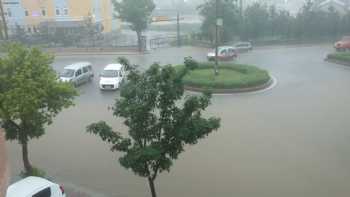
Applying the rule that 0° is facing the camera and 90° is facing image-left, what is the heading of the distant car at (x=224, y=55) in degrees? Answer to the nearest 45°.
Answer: approximately 90°

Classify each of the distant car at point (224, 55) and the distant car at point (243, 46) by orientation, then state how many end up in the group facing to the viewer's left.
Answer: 2

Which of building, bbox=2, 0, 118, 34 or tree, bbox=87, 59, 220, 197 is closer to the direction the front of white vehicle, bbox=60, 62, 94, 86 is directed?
the tree

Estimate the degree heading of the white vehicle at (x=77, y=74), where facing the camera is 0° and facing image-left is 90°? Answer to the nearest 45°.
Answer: approximately 45°

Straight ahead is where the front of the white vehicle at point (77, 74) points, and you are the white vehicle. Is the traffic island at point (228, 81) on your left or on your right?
on your left

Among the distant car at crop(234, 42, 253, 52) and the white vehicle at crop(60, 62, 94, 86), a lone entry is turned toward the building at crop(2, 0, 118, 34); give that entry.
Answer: the distant car

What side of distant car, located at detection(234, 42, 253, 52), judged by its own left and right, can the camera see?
left

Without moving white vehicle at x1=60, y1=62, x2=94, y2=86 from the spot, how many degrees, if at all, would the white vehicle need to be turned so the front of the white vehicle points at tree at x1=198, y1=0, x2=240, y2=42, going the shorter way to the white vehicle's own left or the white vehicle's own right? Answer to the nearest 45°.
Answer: approximately 180°

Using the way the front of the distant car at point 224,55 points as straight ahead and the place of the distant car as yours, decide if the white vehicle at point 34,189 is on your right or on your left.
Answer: on your left

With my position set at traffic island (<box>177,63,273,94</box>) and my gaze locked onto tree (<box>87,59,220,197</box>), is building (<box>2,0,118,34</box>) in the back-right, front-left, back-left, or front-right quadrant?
back-right

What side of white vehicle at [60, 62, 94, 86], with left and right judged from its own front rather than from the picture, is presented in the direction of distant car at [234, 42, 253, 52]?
back

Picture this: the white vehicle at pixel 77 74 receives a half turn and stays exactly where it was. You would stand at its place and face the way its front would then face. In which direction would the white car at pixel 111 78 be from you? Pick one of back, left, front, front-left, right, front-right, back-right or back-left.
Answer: right

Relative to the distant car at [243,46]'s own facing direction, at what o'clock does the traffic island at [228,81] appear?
The traffic island is roughly at 9 o'clock from the distant car.
